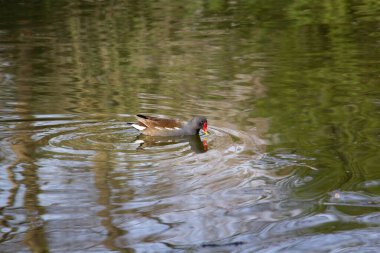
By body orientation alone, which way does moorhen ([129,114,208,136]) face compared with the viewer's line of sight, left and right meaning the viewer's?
facing to the right of the viewer
